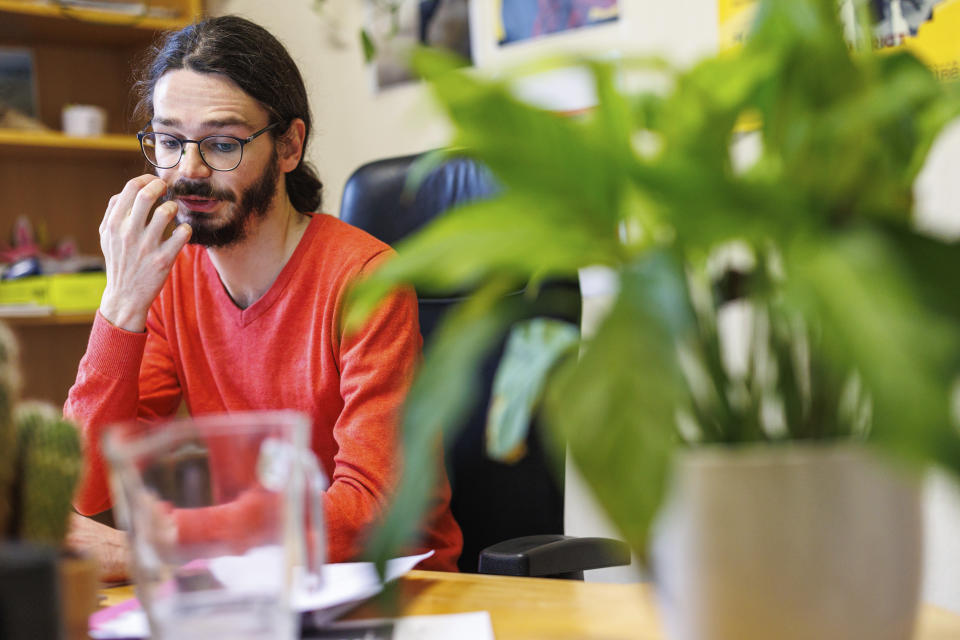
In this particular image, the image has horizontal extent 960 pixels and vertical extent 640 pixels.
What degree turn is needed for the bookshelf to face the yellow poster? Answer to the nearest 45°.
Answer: approximately 45° to its left

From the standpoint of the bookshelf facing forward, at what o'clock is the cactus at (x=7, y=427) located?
The cactus is roughly at 12 o'clock from the bookshelf.

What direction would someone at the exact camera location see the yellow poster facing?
facing the viewer

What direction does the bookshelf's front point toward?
toward the camera

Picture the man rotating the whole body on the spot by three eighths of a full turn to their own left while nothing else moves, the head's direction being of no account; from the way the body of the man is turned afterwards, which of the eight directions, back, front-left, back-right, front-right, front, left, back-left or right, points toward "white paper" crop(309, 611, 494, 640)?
right

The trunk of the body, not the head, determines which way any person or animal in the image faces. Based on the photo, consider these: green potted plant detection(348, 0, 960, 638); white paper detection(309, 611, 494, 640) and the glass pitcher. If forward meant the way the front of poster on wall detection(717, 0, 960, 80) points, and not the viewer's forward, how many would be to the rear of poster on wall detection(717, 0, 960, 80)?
0

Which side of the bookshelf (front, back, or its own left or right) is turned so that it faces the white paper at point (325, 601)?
front

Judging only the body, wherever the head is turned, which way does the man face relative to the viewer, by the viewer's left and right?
facing the viewer and to the left of the viewer

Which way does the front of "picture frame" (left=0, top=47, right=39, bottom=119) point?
toward the camera

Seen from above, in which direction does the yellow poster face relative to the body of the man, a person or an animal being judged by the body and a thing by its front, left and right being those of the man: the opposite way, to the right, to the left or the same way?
the same way

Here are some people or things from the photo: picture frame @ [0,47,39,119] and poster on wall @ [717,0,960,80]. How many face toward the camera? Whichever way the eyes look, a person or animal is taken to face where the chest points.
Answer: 2

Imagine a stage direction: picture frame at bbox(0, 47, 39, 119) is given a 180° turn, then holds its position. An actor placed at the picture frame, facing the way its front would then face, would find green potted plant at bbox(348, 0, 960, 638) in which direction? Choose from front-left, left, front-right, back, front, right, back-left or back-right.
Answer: back

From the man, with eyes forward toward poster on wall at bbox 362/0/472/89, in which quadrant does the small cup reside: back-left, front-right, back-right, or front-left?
front-left
